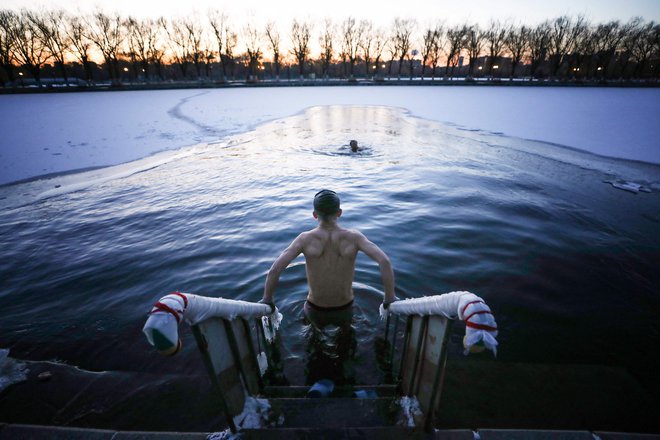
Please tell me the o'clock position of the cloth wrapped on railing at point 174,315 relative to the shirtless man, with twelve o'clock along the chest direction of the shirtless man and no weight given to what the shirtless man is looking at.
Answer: The cloth wrapped on railing is roughly at 7 o'clock from the shirtless man.

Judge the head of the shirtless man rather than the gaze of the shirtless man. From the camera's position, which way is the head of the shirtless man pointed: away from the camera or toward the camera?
away from the camera

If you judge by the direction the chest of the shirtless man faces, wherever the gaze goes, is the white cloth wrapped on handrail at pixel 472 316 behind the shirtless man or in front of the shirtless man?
behind

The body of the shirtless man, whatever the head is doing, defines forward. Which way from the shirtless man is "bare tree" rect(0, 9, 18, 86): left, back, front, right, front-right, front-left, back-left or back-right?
front-left

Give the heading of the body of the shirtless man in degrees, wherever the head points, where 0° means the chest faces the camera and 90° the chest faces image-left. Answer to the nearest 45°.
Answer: approximately 180°

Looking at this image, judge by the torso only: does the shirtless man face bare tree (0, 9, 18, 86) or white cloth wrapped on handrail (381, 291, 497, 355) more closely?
the bare tree
